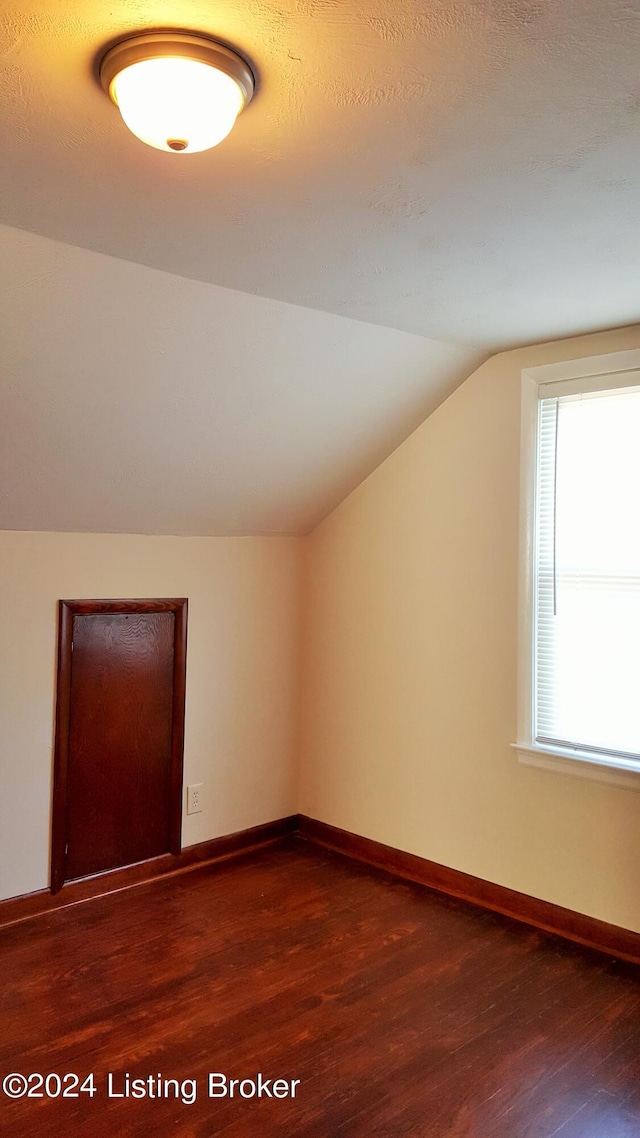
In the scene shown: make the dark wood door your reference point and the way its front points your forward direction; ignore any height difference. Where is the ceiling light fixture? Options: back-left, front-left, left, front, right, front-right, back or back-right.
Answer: front-right

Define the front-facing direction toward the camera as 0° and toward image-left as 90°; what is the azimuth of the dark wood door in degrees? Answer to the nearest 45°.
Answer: approximately 315°
